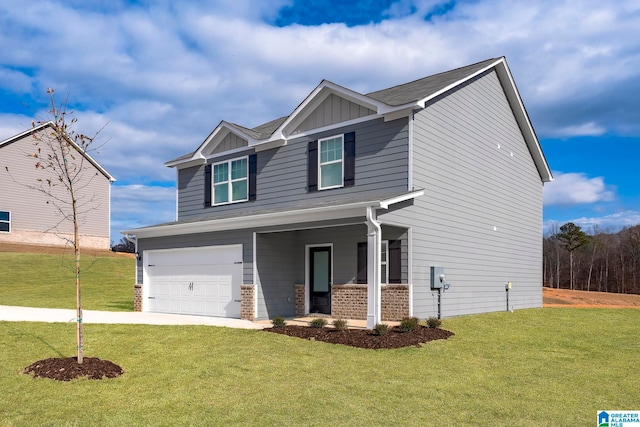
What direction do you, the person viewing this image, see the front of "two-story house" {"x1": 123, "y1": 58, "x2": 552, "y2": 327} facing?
facing the viewer and to the left of the viewer

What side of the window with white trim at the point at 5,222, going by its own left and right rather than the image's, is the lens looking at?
front

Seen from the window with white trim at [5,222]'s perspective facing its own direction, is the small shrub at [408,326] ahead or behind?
ahead

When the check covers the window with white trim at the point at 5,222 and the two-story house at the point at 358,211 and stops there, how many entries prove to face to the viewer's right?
0

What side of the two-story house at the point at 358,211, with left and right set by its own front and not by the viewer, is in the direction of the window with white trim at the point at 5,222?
right

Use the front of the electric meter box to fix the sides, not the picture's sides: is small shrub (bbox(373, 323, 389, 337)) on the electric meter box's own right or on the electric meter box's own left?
on the electric meter box's own right

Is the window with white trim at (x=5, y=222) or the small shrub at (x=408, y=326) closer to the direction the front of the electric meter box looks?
the small shrub

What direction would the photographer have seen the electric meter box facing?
facing the viewer and to the right of the viewer

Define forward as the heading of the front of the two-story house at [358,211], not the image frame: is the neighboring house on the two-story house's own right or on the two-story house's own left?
on the two-story house's own right
